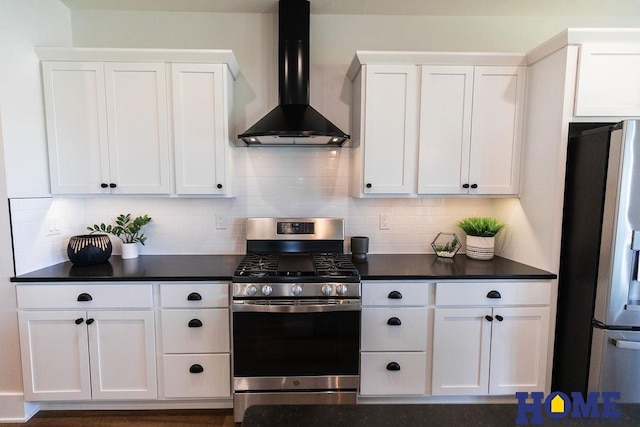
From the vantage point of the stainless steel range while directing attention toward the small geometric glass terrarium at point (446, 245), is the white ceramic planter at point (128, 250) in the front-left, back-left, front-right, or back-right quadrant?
back-left

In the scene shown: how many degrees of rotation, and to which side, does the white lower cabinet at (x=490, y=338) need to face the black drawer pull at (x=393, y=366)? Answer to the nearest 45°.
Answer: approximately 45° to its right

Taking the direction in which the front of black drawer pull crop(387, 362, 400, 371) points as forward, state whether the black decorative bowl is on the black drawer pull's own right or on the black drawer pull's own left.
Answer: on the black drawer pull's own right

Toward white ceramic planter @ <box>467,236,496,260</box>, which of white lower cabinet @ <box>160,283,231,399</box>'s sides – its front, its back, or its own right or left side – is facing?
left
